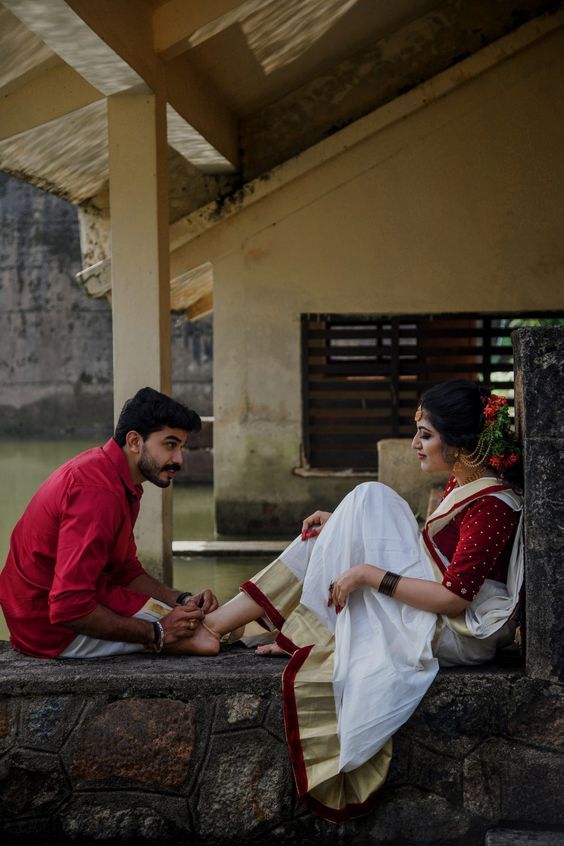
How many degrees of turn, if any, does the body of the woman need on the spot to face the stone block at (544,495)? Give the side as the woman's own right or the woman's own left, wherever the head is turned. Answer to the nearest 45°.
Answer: approximately 180°

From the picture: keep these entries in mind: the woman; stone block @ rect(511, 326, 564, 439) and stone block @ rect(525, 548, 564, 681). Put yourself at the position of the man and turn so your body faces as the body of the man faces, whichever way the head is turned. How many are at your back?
0

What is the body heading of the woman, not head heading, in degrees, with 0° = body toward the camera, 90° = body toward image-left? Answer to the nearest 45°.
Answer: approximately 90°

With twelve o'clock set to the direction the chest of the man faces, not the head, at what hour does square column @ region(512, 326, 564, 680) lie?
The square column is roughly at 1 o'clock from the man.

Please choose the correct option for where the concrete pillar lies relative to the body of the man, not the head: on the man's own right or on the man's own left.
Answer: on the man's own left

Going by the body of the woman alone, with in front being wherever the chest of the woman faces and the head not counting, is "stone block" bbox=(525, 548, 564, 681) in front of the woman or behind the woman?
behind

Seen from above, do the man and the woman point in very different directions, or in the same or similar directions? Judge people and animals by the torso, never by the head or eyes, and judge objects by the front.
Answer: very different directions

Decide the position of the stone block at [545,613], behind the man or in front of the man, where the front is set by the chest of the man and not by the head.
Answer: in front

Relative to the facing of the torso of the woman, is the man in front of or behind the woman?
in front

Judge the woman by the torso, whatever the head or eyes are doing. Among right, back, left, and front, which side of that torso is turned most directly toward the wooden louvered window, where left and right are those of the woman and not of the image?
right

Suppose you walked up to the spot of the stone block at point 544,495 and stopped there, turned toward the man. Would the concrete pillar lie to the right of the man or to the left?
right

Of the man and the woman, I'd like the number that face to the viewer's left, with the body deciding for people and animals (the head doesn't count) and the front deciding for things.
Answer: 1

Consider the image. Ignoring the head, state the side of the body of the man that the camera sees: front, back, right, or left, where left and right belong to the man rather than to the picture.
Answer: right

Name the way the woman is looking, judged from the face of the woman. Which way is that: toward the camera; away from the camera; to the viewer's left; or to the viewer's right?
to the viewer's left
